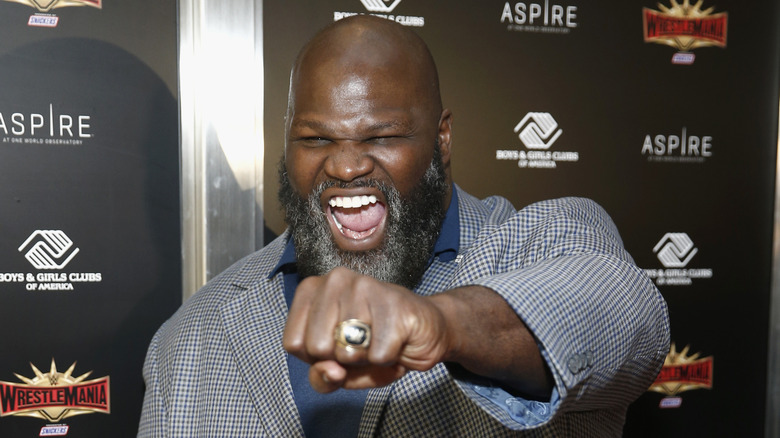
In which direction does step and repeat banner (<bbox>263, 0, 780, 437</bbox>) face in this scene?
toward the camera

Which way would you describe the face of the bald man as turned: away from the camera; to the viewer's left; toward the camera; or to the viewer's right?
toward the camera

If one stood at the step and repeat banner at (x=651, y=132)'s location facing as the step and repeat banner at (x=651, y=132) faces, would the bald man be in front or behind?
in front
